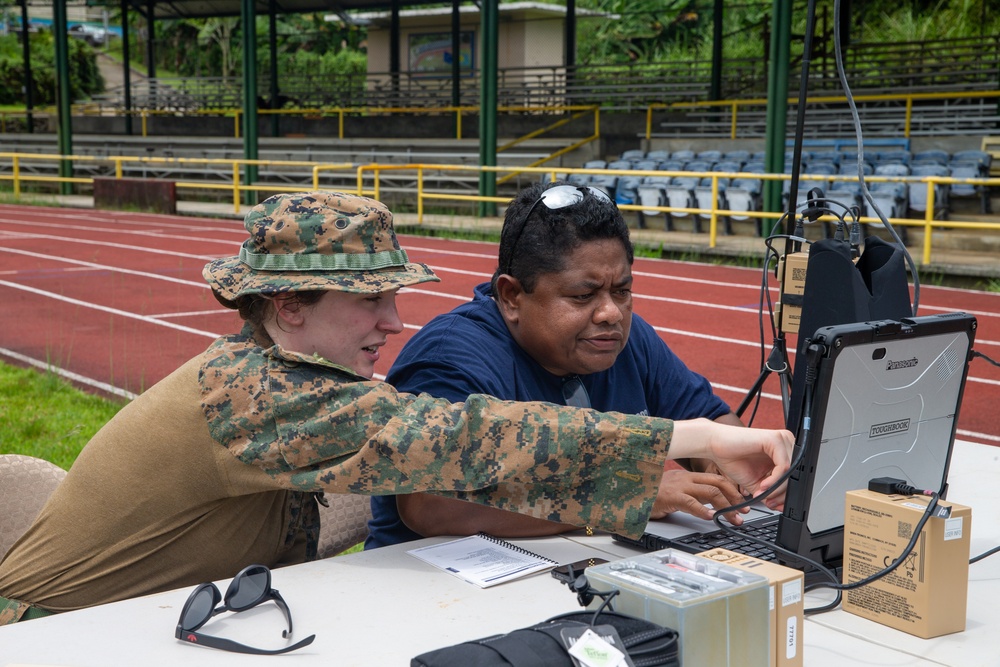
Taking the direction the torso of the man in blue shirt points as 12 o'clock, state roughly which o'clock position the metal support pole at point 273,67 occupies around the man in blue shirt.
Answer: The metal support pole is roughly at 7 o'clock from the man in blue shirt.

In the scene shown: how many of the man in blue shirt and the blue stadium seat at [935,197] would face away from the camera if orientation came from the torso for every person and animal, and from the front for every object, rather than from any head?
0

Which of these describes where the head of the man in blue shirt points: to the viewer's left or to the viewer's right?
to the viewer's right

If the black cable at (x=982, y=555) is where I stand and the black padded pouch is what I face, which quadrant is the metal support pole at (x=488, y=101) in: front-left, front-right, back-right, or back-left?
back-right

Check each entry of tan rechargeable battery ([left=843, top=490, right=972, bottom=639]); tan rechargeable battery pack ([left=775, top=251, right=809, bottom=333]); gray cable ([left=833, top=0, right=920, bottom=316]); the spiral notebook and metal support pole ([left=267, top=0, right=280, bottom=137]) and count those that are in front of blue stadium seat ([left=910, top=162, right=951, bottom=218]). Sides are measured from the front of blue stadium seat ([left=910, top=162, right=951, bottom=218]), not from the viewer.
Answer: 4

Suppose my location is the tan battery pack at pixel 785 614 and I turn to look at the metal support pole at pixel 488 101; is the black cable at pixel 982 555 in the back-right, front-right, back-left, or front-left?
front-right

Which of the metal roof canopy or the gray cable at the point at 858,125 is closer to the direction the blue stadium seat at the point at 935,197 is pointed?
the gray cable

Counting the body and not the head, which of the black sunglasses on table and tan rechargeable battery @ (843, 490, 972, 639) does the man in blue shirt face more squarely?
the tan rechargeable battery

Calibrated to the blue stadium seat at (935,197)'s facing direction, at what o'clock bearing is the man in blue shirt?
The man in blue shirt is roughly at 12 o'clock from the blue stadium seat.

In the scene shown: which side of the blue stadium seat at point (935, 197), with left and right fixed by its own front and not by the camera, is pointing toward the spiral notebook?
front

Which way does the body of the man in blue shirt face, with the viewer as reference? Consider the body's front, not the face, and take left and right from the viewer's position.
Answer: facing the viewer and to the right of the viewer

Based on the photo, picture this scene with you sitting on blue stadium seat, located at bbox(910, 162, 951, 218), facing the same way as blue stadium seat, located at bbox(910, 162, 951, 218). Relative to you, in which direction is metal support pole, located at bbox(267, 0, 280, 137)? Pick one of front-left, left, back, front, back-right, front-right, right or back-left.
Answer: back-right

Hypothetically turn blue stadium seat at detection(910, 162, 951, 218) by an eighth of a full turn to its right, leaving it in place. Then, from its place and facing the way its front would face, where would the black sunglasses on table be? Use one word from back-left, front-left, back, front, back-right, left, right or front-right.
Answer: front-left

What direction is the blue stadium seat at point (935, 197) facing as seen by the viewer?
toward the camera

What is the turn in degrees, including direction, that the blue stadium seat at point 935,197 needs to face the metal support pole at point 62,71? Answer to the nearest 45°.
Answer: approximately 90° to its right

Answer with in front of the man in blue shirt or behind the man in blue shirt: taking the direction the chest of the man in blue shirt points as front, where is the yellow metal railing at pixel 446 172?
behind
